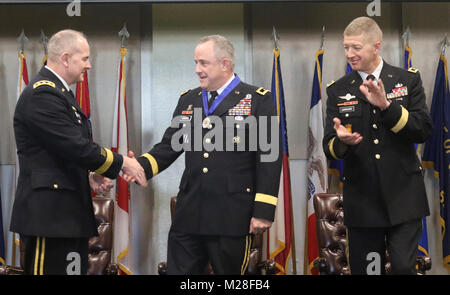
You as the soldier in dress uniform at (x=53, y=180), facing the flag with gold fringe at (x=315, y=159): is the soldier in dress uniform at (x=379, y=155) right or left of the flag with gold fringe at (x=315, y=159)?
right

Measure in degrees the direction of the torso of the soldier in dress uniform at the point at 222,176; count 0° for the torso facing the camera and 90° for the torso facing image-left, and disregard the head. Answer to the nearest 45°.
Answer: approximately 45°

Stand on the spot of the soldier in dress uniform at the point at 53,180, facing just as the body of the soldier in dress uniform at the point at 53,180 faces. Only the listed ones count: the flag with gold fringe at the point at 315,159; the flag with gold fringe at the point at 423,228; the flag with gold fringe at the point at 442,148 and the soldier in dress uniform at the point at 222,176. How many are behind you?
0

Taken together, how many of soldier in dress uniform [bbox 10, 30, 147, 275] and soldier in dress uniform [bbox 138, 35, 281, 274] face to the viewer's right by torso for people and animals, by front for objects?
1

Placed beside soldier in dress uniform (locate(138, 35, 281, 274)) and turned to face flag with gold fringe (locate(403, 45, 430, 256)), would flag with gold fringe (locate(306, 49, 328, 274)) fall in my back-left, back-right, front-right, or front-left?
front-left

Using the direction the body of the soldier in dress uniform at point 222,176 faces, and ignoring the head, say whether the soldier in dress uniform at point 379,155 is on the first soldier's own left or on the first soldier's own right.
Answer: on the first soldier's own left

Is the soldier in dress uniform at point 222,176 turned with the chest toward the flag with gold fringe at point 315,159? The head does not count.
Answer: no

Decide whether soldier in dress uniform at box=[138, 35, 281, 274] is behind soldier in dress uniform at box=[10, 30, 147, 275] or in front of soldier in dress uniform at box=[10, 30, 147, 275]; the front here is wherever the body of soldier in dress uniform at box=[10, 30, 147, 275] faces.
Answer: in front

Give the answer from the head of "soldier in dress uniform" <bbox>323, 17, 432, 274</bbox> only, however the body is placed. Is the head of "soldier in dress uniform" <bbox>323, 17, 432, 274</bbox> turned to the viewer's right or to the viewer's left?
to the viewer's left

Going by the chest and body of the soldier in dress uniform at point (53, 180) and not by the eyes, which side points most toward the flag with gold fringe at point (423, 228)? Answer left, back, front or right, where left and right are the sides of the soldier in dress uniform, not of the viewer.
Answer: front

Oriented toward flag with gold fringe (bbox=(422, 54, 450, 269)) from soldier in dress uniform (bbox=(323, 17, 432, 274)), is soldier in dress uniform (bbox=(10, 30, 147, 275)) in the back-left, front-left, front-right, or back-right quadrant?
back-left

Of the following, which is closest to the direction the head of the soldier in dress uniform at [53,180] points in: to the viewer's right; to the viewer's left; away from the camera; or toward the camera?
to the viewer's right

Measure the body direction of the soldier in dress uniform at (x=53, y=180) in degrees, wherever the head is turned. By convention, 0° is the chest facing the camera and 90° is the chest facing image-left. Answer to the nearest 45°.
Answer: approximately 270°

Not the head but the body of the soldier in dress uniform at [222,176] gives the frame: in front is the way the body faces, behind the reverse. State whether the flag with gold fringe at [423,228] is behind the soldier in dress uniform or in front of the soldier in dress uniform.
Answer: behind

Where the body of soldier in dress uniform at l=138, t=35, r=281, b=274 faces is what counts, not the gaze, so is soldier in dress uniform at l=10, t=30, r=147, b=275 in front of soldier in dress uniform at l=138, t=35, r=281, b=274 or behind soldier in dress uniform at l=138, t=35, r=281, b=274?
in front

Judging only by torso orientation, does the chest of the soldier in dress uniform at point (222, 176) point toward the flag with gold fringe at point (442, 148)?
no
